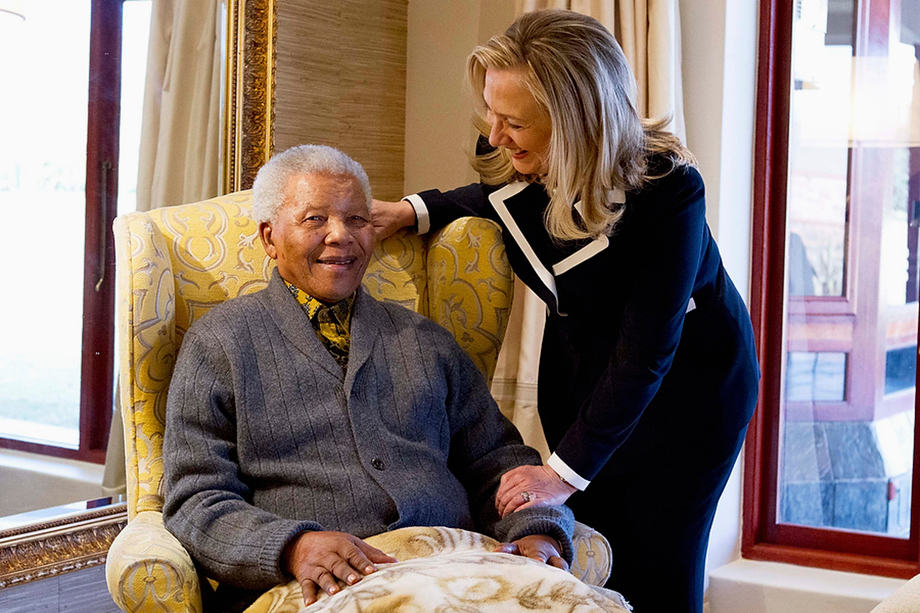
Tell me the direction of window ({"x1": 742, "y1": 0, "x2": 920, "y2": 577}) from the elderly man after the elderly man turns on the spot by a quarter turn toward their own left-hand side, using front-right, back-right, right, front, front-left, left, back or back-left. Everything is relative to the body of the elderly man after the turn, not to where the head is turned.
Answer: front

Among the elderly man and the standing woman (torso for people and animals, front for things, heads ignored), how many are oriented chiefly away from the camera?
0

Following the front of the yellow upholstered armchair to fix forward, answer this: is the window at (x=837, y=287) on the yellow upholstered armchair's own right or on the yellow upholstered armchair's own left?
on the yellow upholstered armchair's own left

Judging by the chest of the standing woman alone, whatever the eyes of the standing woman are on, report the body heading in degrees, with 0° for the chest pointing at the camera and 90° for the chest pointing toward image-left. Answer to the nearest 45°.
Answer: approximately 45°

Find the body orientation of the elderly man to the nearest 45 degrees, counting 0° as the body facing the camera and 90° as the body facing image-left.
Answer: approximately 315°

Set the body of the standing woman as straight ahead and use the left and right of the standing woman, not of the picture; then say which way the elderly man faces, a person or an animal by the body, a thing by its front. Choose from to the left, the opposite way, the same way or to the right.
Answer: to the left

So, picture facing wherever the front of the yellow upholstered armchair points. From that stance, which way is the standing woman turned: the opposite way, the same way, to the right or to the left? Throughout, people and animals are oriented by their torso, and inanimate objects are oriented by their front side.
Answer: to the right

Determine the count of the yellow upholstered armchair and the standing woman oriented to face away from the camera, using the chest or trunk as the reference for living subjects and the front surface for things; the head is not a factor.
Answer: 0

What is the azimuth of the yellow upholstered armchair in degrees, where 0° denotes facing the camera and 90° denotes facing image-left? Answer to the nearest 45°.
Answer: approximately 315°
